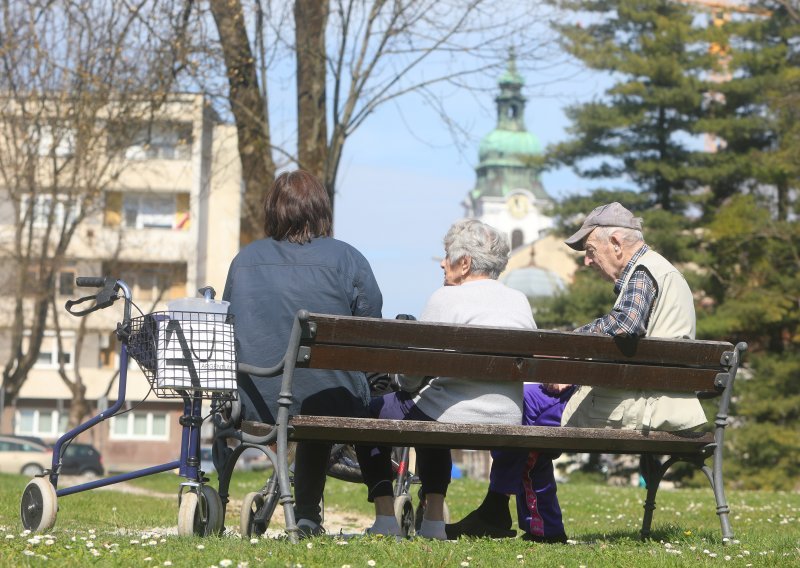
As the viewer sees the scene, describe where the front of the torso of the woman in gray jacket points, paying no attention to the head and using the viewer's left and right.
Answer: facing away from the viewer

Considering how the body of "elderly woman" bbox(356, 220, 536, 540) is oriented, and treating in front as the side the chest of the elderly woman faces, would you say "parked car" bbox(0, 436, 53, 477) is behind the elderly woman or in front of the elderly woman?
in front

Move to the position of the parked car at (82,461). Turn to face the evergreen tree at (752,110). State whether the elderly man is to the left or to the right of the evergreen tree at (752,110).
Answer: right

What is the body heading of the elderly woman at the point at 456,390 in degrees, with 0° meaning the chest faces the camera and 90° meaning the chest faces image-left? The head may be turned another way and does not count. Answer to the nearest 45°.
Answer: approximately 135°

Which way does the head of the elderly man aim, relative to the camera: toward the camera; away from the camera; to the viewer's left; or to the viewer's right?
to the viewer's left

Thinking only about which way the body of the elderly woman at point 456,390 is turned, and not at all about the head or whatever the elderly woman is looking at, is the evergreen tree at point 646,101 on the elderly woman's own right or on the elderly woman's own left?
on the elderly woman's own right

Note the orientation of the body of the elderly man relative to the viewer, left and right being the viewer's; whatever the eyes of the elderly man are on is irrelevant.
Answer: facing to the left of the viewer

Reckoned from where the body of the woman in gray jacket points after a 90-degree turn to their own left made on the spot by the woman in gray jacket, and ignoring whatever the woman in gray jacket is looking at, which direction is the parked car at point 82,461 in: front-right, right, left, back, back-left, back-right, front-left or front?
right

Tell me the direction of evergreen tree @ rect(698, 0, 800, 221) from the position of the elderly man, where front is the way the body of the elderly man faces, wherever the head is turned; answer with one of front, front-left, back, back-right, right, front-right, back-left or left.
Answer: right
